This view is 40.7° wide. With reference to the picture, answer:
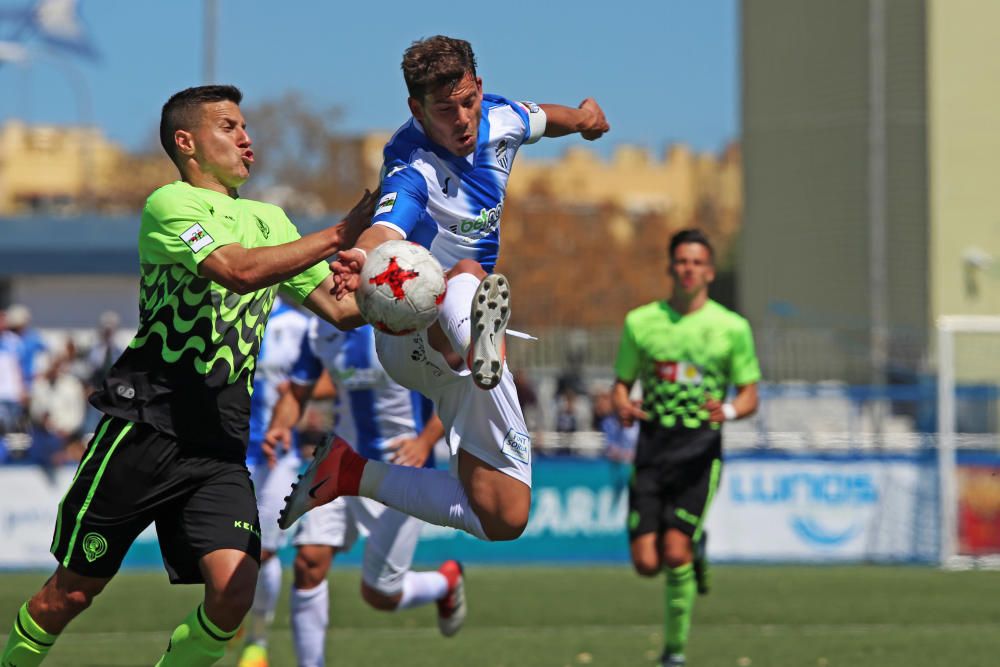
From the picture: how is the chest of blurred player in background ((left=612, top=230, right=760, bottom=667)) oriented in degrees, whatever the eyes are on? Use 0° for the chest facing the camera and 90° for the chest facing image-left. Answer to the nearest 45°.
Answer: approximately 0°

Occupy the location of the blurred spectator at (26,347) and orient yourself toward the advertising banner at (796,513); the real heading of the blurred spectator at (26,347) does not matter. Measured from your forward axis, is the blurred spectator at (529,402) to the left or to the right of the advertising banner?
left

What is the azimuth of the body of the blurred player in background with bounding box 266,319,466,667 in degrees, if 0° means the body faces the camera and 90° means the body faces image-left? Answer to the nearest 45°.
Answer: approximately 45°

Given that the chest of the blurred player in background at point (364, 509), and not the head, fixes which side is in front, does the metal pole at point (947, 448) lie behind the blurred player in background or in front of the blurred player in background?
behind

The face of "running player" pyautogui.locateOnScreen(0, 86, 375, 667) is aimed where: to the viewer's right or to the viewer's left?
to the viewer's right

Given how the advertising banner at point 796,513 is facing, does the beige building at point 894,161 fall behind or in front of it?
behind

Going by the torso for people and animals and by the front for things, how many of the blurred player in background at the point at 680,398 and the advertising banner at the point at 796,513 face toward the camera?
2

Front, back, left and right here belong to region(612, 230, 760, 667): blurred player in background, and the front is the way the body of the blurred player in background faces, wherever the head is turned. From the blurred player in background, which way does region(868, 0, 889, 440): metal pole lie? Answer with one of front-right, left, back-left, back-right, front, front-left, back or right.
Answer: back

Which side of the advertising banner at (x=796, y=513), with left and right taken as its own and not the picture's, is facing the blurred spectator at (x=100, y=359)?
right
